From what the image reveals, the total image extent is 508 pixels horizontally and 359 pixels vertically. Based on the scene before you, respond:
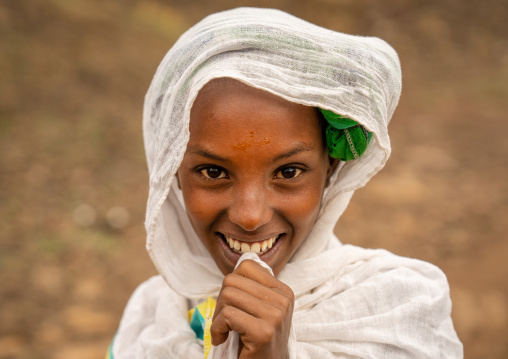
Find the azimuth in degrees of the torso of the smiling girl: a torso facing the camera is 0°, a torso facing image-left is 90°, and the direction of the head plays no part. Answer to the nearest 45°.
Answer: approximately 0°
